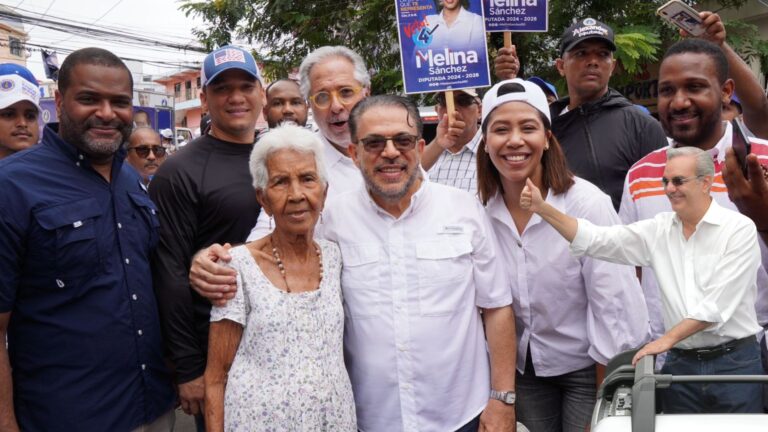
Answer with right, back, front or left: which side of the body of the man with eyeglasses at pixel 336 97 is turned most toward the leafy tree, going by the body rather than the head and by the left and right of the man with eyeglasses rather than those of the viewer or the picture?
back

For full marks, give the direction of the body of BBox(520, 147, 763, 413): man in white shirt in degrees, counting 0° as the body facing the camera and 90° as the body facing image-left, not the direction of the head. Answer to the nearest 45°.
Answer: approximately 45°

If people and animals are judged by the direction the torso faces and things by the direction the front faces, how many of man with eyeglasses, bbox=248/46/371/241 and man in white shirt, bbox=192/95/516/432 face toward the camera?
2

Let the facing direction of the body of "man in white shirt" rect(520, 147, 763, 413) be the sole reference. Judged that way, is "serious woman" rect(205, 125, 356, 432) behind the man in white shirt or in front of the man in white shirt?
in front

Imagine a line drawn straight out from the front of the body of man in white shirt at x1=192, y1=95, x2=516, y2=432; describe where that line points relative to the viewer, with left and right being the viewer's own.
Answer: facing the viewer

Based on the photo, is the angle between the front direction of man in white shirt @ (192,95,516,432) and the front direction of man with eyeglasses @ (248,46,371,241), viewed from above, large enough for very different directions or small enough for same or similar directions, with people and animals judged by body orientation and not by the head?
same or similar directions

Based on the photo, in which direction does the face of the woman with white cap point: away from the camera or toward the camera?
toward the camera

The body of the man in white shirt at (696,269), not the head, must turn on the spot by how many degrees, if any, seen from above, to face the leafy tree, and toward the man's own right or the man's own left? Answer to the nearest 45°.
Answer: approximately 90° to the man's own right

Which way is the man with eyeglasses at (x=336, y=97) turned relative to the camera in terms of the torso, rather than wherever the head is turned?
toward the camera

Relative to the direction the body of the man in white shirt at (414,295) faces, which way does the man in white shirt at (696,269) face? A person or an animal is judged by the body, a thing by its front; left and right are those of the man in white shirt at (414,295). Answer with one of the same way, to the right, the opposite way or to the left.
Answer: to the right

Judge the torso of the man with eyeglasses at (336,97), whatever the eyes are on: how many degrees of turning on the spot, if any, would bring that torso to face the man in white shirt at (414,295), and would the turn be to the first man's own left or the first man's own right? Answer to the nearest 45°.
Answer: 0° — they already face them

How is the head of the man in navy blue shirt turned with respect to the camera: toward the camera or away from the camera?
toward the camera
